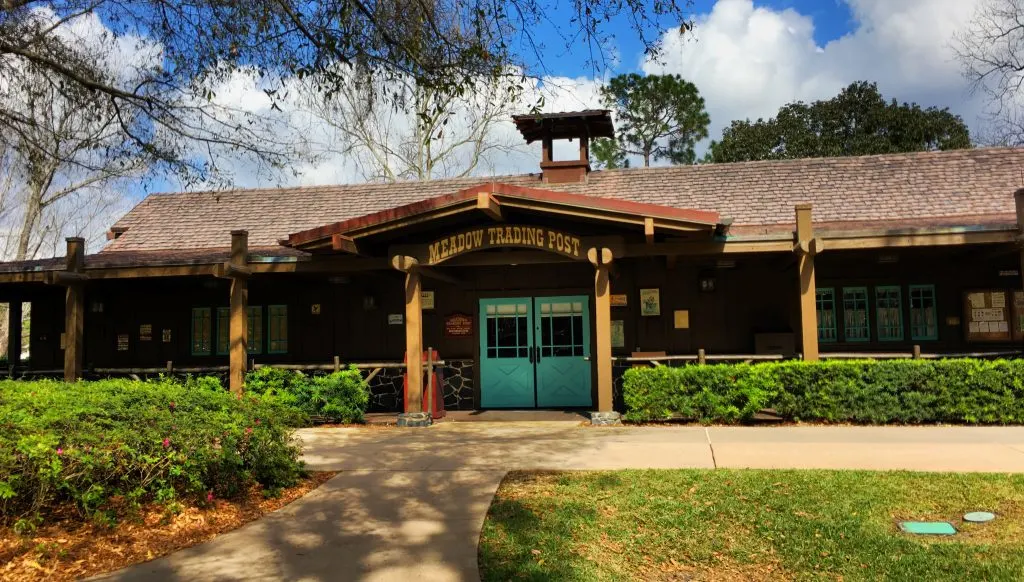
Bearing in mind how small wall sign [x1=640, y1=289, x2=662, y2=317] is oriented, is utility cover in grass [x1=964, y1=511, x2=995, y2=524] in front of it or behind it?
in front

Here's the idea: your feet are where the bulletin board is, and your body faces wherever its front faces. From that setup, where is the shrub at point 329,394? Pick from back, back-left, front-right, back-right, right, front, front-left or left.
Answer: front-right

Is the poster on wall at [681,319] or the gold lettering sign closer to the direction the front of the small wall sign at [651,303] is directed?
the gold lettering sign

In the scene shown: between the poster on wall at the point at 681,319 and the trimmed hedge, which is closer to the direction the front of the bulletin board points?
the trimmed hedge

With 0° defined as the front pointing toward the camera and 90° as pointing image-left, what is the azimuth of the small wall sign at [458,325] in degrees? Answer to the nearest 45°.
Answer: approximately 0°

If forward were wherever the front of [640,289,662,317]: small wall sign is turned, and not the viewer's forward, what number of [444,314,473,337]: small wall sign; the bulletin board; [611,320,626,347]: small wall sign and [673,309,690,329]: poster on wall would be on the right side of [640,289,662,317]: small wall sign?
2

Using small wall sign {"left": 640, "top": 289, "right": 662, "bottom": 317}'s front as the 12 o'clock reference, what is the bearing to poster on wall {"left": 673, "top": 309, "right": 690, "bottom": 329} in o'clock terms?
The poster on wall is roughly at 9 o'clock from the small wall sign.

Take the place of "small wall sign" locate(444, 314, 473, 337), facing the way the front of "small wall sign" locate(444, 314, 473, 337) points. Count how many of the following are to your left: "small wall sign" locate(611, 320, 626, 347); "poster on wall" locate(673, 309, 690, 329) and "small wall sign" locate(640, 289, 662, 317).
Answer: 3

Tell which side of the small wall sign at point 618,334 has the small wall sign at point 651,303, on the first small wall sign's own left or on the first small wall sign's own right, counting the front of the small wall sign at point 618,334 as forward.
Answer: on the first small wall sign's own left

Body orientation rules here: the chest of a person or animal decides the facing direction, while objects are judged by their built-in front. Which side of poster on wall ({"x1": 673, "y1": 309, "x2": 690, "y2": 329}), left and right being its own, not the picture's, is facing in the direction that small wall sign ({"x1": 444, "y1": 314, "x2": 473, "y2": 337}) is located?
right

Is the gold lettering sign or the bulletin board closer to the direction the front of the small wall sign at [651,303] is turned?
the gold lettering sign

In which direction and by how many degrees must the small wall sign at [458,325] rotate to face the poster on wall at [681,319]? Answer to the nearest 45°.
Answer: approximately 90° to its left
